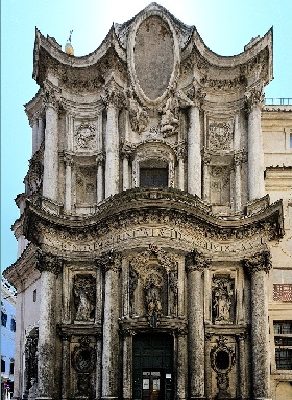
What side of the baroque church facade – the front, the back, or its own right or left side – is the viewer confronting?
front
